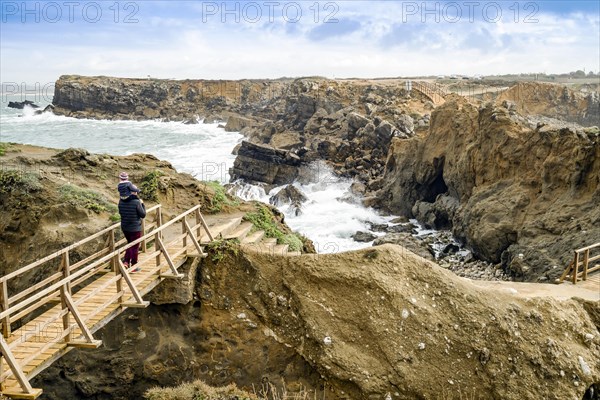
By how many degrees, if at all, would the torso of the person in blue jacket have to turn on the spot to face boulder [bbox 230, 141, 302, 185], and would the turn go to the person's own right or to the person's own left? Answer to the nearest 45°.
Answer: approximately 45° to the person's own left

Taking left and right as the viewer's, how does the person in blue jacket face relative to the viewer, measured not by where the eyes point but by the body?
facing away from the viewer and to the right of the viewer

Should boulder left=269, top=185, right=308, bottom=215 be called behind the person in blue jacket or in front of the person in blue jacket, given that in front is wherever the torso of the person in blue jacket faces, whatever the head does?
in front

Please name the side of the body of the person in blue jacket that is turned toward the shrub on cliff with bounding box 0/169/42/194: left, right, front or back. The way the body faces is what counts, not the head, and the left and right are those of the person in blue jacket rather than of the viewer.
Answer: left

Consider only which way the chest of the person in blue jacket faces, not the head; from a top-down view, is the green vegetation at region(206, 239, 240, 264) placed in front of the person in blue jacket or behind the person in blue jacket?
in front

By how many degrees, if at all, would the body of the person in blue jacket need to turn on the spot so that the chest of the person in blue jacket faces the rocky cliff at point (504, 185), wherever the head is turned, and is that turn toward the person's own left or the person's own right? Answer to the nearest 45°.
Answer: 0° — they already face it

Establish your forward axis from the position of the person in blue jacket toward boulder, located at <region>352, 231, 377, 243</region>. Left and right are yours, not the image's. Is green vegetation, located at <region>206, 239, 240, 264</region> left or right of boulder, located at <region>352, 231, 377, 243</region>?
right

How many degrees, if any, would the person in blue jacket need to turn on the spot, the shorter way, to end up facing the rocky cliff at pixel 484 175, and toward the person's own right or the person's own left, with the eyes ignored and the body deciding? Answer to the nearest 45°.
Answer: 0° — they already face it
